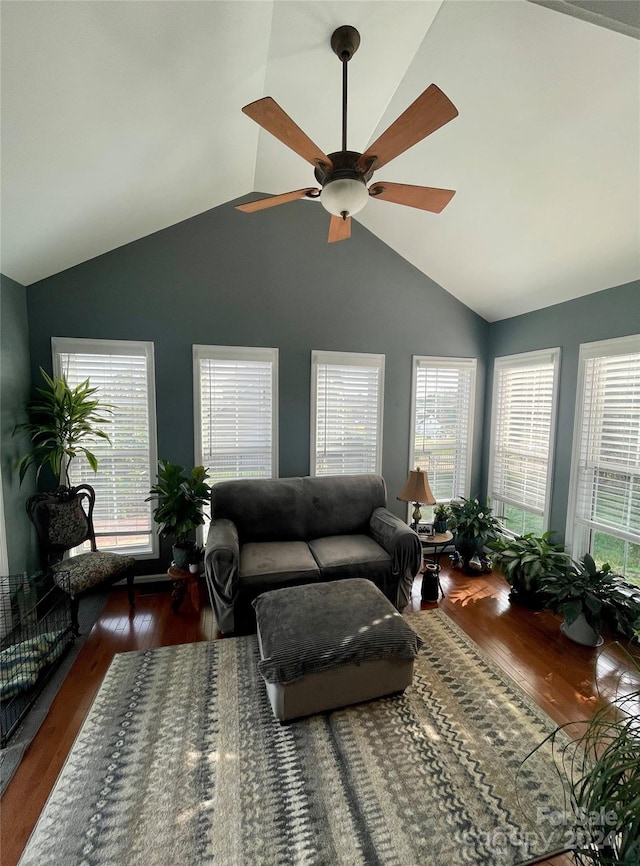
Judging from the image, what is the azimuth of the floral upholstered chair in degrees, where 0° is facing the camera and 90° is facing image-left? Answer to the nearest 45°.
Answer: approximately 315°

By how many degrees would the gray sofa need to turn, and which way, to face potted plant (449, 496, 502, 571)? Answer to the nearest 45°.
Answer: approximately 90° to its left

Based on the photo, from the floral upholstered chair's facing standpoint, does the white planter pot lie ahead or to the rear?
ahead

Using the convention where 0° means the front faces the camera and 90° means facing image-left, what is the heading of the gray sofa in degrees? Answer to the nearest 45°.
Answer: approximately 0°

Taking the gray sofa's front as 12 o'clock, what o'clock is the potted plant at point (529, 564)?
The potted plant is roughly at 9 o'clock from the gray sofa.

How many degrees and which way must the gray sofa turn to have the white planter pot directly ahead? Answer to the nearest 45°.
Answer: approximately 90° to its left
